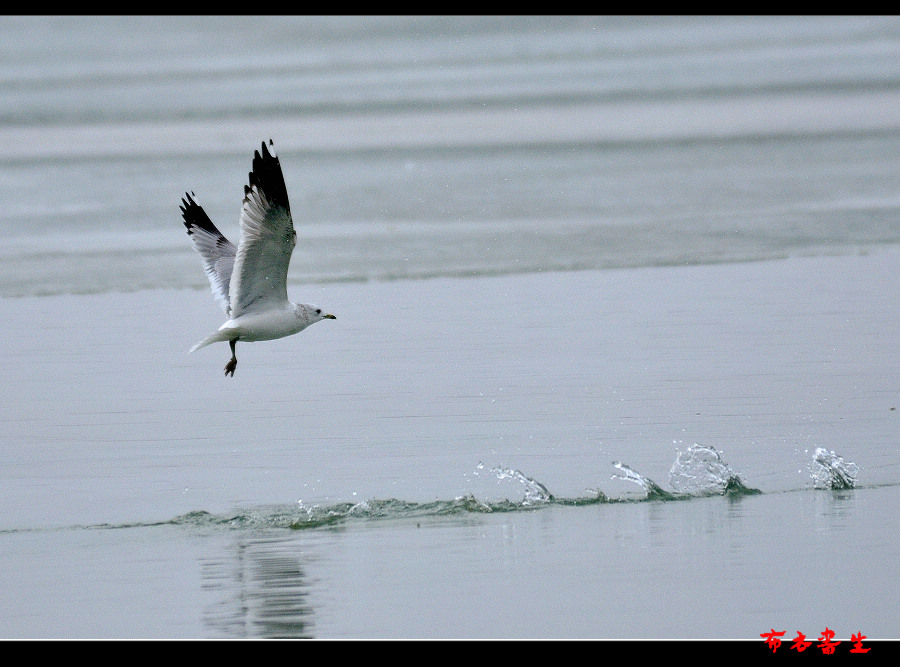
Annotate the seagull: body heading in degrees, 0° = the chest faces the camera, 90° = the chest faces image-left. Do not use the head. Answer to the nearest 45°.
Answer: approximately 270°

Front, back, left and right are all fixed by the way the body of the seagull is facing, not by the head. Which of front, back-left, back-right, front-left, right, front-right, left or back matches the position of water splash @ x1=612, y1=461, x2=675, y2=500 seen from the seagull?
front-right

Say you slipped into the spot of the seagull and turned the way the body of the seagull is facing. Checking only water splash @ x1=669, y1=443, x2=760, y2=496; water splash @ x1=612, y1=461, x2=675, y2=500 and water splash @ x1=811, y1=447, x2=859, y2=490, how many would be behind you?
0

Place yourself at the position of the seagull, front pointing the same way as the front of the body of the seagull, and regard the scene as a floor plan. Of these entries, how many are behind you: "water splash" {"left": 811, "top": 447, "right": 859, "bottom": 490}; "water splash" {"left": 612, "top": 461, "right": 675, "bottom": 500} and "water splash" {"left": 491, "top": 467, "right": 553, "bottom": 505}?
0

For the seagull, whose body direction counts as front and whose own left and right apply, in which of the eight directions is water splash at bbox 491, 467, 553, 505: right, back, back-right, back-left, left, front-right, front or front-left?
front-right

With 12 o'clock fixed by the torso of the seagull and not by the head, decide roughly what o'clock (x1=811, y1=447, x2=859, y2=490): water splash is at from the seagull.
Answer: The water splash is roughly at 1 o'clock from the seagull.

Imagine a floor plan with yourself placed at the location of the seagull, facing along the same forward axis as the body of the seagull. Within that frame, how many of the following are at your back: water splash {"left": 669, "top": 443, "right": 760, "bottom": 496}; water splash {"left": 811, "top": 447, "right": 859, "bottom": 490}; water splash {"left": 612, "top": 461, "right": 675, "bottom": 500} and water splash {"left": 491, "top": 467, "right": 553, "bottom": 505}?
0

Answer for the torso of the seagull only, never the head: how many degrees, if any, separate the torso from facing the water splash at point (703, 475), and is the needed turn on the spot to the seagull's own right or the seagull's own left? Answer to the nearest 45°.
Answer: approximately 45° to the seagull's own right
